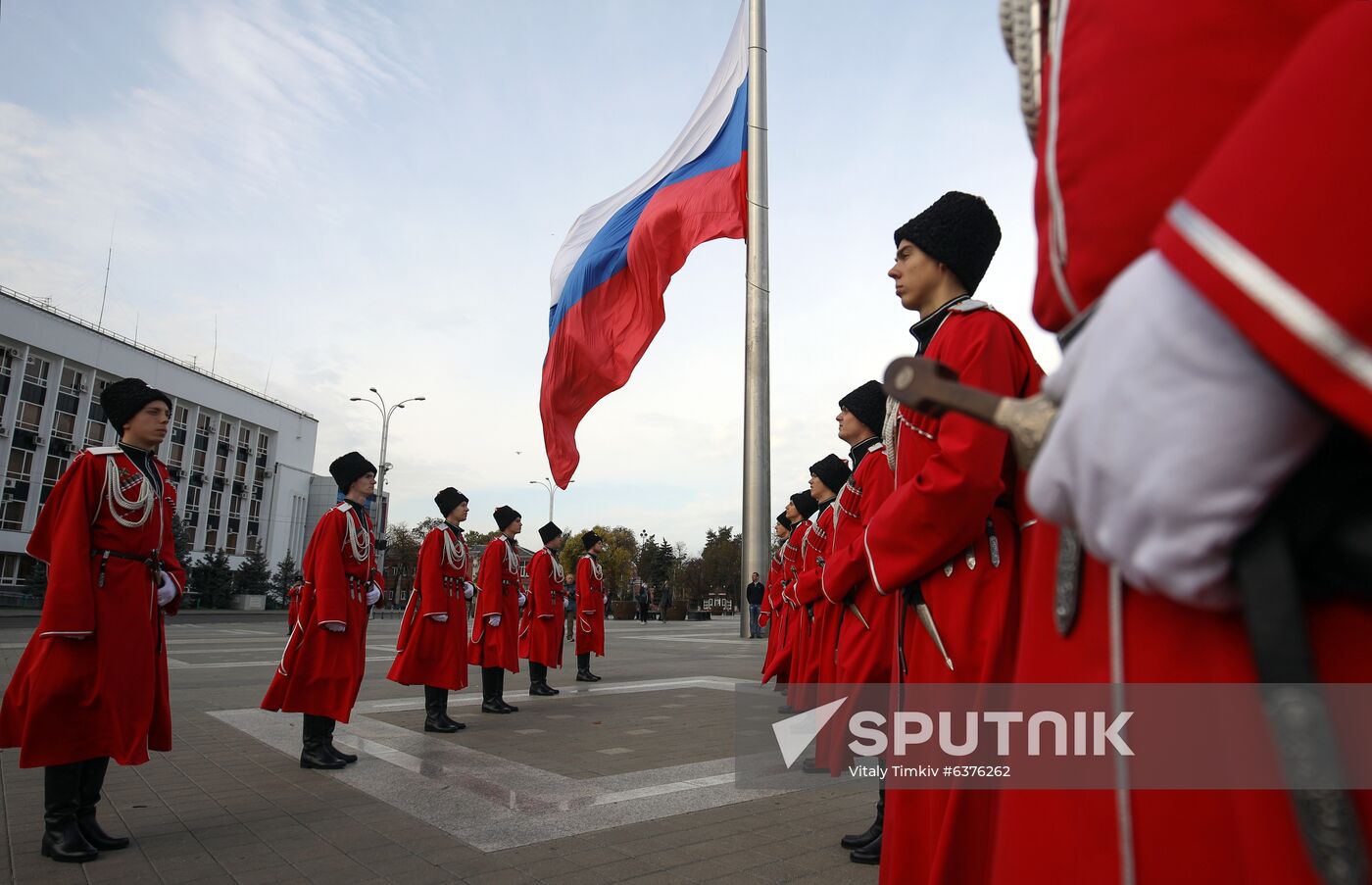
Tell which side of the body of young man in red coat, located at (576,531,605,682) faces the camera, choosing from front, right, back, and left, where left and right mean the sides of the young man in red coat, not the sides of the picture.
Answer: right

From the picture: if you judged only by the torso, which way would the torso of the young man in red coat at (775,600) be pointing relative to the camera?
to the viewer's left

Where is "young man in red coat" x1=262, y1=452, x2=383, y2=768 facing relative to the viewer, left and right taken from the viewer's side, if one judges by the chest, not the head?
facing to the right of the viewer

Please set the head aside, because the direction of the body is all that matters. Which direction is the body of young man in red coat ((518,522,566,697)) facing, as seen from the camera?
to the viewer's right

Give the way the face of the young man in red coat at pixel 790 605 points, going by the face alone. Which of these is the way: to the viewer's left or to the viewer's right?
to the viewer's left

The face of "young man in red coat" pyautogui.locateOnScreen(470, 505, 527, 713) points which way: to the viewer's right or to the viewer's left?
to the viewer's right

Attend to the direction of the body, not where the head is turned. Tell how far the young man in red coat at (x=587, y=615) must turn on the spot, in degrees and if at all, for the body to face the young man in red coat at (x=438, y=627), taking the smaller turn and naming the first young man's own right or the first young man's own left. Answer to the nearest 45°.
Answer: approximately 90° to the first young man's own right

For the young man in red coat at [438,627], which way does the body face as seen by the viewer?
to the viewer's right

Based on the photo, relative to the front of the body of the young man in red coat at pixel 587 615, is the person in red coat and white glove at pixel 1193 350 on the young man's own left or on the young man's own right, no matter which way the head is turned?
on the young man's own right

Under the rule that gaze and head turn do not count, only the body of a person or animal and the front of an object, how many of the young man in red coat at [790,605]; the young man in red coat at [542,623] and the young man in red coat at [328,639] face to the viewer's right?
2

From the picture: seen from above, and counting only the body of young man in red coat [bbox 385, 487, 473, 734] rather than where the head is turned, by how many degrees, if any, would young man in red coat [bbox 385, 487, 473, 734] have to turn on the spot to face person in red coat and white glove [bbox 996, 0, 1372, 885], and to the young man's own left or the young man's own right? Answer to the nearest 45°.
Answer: approximately 90° to the young man's own right

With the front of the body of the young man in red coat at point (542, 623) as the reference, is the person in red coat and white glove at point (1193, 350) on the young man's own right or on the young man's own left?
on the young man's own right
